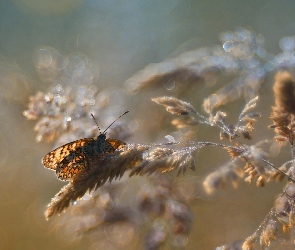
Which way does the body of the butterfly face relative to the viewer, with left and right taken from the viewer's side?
facing away from the viewer and to the right of the viewer
